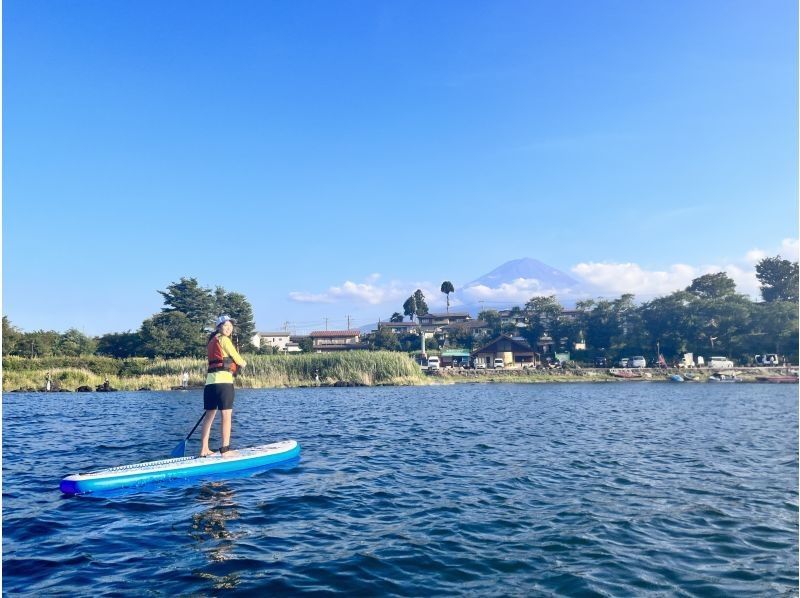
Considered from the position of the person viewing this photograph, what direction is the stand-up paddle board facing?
facing away from the viewer and to the right of the viewer

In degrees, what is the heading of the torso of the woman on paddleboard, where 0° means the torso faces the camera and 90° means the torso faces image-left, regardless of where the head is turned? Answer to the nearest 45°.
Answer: approximately 225°
